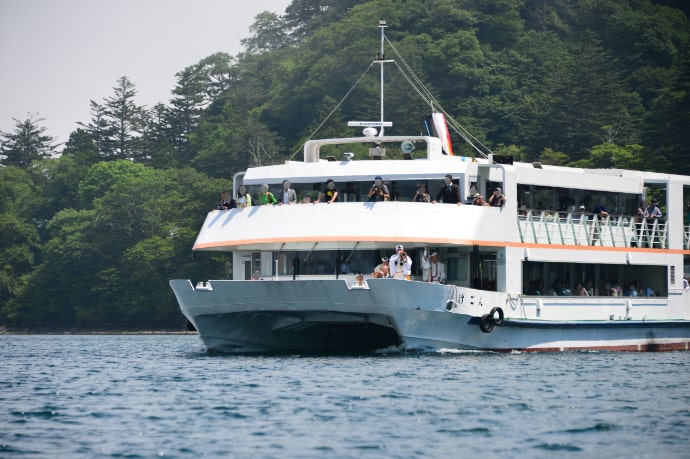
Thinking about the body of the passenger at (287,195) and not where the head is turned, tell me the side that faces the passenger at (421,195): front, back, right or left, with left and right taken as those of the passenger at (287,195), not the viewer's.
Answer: left

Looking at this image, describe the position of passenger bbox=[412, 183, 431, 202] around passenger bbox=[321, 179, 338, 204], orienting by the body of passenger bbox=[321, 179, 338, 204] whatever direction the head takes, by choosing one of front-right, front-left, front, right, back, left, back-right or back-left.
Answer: left

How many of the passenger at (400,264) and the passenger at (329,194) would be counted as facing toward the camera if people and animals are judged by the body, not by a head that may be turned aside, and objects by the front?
2

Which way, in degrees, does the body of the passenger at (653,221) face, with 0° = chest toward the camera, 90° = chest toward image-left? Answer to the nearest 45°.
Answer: approximately 45°

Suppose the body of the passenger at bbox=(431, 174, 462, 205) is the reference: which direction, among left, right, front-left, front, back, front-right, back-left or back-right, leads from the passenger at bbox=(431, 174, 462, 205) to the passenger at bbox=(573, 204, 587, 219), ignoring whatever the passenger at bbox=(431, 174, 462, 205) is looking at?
back-left
